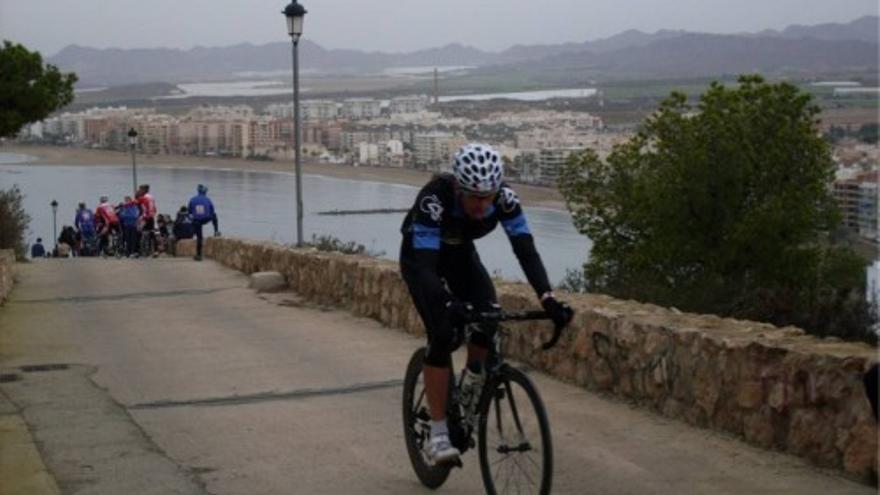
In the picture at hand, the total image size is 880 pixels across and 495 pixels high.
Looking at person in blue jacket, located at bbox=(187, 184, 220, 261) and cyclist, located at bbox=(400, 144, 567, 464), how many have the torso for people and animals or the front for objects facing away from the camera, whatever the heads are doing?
1

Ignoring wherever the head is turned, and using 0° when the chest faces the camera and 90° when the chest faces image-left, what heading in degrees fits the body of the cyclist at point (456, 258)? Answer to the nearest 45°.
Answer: approximately 315°

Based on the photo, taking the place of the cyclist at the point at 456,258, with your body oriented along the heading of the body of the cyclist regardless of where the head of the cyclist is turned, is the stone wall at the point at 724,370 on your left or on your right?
on your left

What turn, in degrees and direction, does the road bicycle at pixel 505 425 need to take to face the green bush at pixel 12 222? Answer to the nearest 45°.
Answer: approximately 180°

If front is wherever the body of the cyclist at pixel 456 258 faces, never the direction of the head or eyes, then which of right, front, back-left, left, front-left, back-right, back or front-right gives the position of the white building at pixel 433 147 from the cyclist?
back-left

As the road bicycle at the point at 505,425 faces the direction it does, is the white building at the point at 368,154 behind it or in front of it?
behind

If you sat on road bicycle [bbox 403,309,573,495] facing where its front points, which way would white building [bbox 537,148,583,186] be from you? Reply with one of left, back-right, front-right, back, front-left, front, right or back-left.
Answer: back-left

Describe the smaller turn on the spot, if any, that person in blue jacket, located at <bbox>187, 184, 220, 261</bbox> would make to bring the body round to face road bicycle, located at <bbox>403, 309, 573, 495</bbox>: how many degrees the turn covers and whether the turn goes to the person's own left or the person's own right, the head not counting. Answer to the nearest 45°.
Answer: approximately 180°

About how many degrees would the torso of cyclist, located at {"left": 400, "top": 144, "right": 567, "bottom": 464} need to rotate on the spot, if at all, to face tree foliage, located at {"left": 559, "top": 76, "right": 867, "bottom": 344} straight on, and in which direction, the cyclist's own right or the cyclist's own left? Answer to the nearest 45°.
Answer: approximately 135° to the cyclist's own left

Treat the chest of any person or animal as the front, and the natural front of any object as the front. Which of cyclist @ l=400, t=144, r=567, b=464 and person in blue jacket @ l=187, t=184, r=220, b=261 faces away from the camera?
the person in blue jacket

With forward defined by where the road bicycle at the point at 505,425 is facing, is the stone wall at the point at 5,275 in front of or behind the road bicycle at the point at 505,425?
behind

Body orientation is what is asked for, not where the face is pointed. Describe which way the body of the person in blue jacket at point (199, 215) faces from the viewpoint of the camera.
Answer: away from the camera
